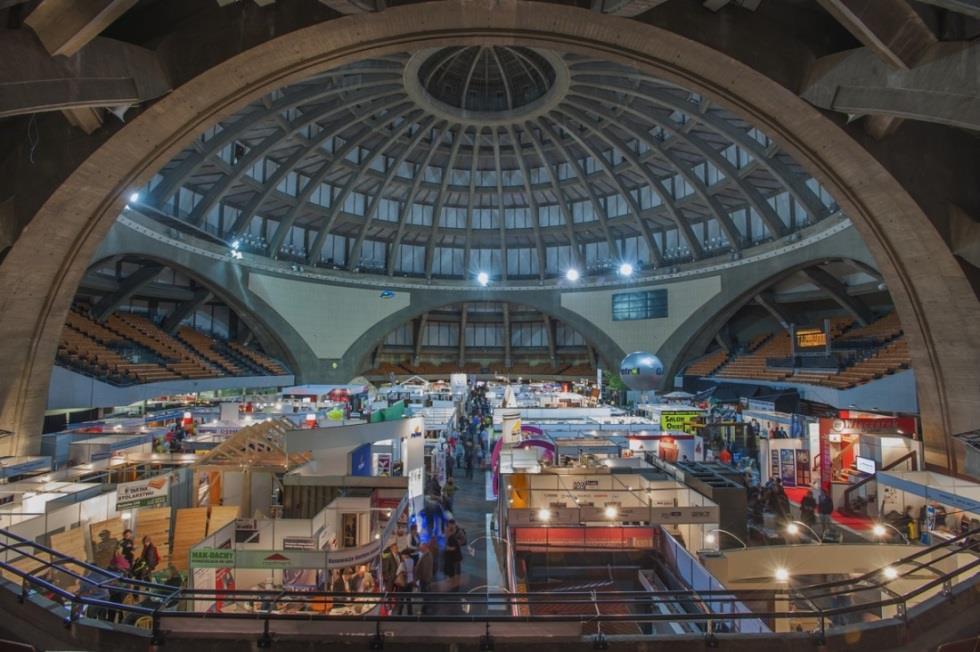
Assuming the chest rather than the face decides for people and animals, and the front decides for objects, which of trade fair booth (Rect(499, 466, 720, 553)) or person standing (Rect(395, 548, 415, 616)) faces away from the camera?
the person standing

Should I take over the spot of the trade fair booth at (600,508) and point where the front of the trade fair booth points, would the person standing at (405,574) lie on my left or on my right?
on my right

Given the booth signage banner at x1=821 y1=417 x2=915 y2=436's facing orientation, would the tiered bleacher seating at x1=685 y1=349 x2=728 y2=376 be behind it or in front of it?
behind

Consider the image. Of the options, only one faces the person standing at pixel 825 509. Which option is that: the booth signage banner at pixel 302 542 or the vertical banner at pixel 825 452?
the vertical banner

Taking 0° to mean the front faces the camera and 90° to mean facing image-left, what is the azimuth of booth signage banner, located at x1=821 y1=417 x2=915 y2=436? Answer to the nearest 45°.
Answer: approximately 0°

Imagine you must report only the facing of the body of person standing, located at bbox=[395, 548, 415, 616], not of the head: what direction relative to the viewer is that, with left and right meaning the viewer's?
facing away from the viewer

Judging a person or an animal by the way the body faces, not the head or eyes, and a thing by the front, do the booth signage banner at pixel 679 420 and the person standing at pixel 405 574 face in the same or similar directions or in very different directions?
very different directions

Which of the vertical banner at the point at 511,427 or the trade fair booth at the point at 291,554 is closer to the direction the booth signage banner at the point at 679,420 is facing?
the trade fair booth

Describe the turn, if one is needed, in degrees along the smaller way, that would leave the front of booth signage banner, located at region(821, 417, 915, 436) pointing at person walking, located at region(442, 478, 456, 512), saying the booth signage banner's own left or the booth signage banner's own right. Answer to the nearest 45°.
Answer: approximately 45° to the booth signage banner's own right
